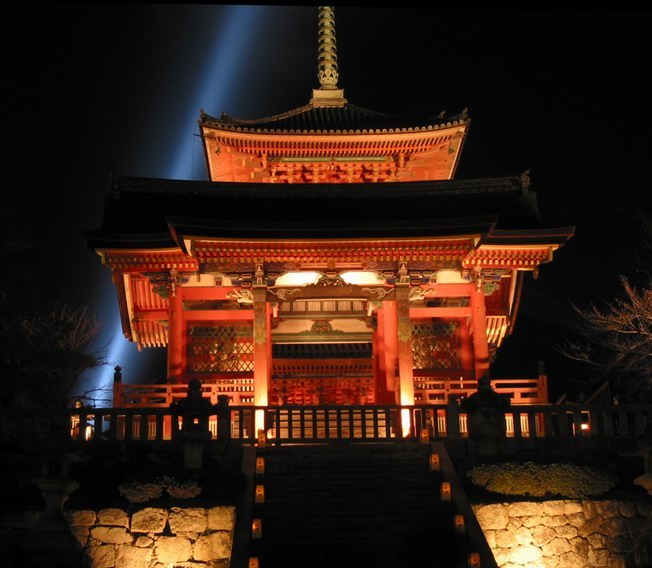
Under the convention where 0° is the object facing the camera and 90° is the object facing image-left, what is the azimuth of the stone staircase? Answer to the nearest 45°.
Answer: approximately 0°

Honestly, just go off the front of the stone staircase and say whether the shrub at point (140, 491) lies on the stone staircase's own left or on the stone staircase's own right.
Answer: on the stone staircase's own right

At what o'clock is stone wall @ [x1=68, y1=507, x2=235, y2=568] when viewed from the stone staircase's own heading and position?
The stone wall is roughly at 3 o'clock from the stone staircase.

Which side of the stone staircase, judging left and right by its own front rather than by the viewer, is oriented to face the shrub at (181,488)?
right

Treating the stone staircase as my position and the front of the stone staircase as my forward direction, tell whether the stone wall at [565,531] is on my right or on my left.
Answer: on my left
